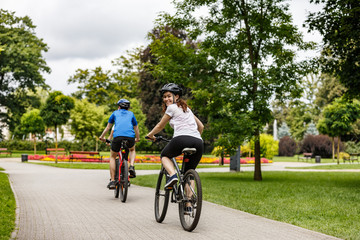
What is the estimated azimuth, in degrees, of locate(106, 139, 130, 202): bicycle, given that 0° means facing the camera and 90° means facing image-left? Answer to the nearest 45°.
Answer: approximately 180°

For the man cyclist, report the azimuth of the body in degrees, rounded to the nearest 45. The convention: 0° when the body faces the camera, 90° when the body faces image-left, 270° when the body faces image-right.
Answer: approximately 180°

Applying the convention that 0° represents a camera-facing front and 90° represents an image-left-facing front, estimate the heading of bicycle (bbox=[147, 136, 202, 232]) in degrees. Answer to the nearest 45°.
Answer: approximately 135°

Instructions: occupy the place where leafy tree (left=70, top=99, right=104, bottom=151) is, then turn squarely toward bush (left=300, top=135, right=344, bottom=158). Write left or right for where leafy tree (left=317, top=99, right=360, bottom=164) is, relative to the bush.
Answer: right

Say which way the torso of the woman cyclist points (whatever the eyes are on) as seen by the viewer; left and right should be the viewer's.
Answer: facing away from the viewer and to the left of the viewer

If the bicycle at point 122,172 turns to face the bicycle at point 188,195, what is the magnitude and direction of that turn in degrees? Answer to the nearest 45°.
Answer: approximately 180°

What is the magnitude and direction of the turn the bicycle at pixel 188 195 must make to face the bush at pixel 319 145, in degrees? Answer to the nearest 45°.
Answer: approximately 45° to its right
